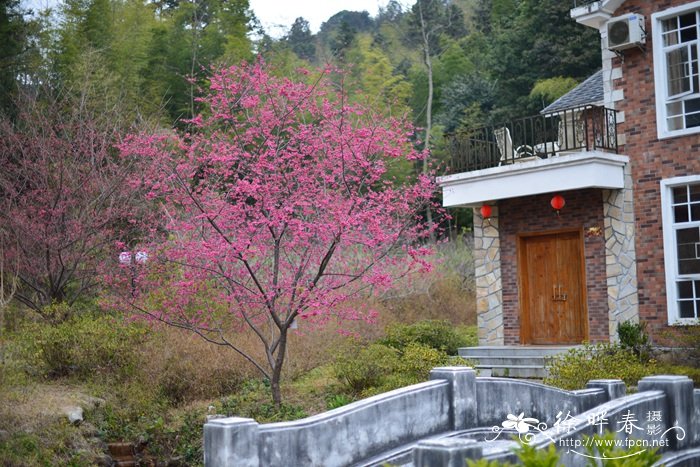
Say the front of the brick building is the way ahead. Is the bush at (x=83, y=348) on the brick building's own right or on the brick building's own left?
on the brick building's own right

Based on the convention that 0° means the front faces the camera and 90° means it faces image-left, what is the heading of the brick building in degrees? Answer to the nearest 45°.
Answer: approximately 0°

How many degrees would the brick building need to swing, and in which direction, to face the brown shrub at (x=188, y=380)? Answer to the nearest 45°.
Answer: approximately 90° to its right

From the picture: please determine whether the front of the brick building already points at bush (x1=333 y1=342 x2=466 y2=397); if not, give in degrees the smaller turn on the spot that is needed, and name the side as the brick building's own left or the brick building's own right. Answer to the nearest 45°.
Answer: approximately 45° to the brick building's own right
